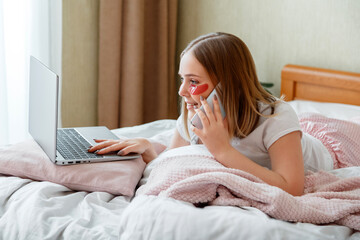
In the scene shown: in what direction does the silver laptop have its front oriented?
to the viewer's right

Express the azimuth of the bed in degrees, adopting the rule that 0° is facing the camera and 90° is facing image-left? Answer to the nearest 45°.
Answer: approximately 45°

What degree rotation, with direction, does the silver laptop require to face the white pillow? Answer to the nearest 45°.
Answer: approximately 45° to its left
